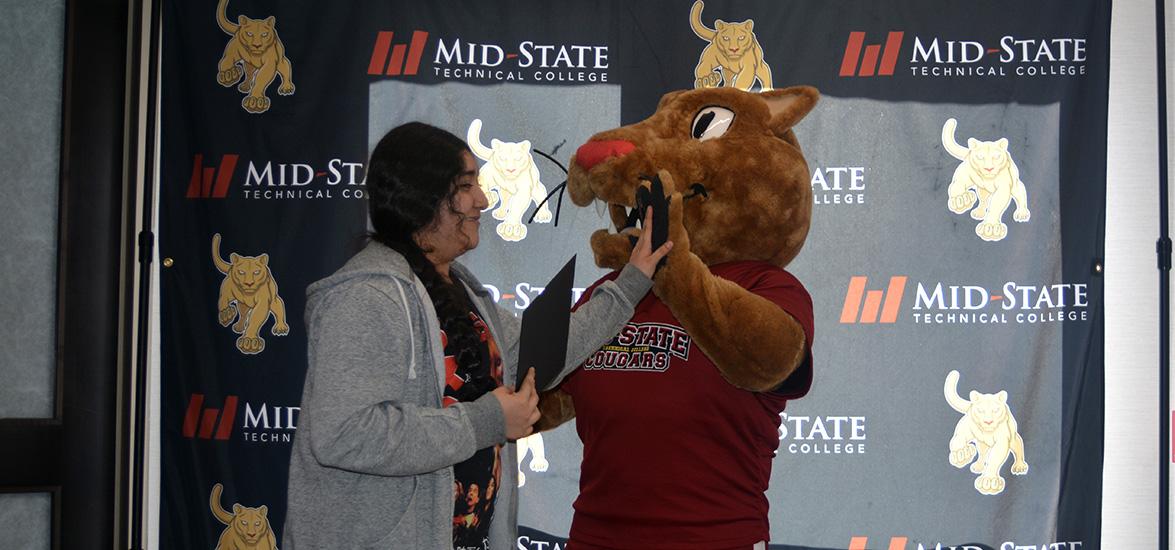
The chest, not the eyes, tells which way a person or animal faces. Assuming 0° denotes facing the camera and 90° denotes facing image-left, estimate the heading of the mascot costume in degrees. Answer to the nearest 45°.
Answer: approximately 45°

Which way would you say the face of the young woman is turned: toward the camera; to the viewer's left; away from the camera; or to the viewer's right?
to the viewer's right

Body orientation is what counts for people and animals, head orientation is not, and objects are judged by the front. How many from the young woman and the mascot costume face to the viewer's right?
1

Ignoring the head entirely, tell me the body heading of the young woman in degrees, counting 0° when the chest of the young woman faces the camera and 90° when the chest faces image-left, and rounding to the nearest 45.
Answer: approximately 270°
